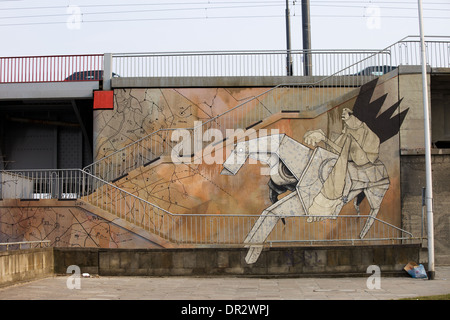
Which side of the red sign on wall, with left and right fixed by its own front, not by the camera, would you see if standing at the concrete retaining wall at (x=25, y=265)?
front

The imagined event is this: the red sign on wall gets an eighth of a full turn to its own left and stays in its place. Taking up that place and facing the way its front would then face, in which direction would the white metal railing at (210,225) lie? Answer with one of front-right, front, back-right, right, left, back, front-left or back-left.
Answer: front

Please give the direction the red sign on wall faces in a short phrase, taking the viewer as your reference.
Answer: facing the viewer

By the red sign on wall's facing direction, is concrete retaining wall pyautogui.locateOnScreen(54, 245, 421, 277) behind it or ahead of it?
ahead
